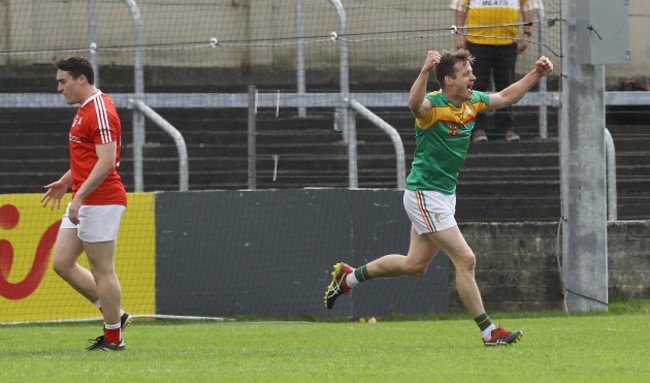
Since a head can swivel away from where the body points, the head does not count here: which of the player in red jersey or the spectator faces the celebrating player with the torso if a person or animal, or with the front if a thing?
the spectator

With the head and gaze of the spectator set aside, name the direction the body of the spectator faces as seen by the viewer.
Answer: toward the camera

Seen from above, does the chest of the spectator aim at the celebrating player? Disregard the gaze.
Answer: yes

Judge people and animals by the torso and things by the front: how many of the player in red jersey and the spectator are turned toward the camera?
1

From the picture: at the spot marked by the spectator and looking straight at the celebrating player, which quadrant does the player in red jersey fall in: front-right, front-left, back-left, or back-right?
front-right
